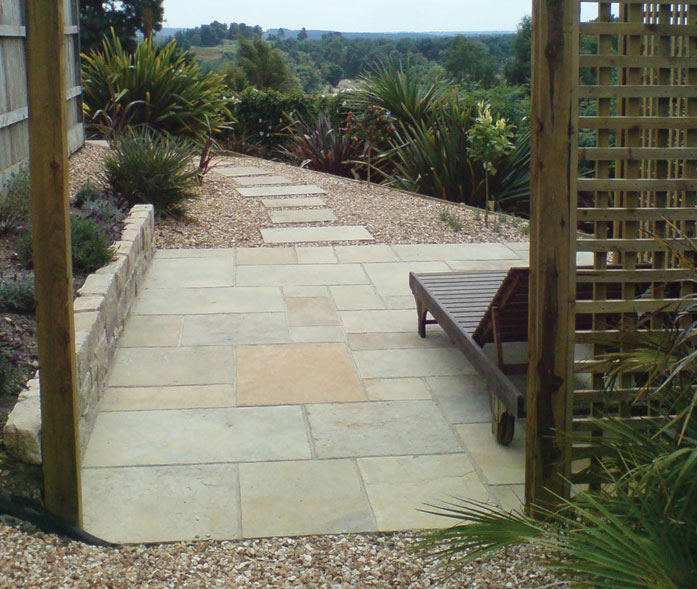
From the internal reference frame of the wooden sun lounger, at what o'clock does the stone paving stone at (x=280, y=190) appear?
The stone paving stone is roughly at 1 o'clock from the wooden sun lounger.

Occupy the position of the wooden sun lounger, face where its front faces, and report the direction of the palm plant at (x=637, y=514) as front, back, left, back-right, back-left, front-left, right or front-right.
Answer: back-left

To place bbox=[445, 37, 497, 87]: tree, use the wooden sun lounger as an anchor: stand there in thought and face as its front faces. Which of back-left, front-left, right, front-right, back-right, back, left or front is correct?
front-right

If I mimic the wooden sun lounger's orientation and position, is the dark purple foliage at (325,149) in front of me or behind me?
in front

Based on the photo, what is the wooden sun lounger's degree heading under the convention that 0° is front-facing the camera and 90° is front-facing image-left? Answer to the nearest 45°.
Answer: approximately 135°
